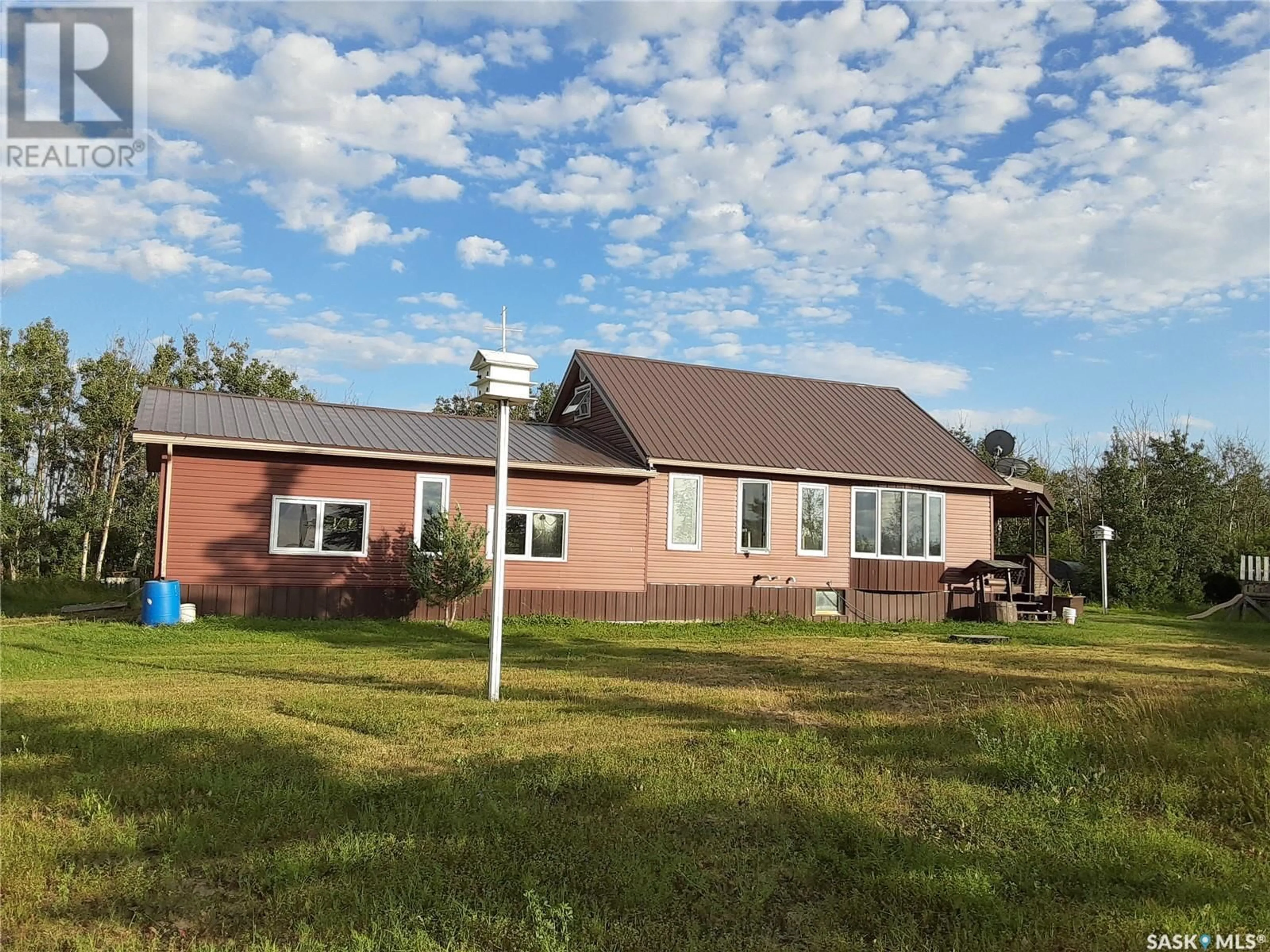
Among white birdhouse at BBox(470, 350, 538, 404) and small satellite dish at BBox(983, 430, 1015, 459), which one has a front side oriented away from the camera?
the small satellite dish

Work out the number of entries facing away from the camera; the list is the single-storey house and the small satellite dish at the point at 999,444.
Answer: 1

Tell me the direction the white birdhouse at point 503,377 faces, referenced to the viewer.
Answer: facing the viewer and to the left of the viewer

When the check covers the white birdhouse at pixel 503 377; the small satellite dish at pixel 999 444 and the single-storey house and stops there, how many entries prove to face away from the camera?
1
